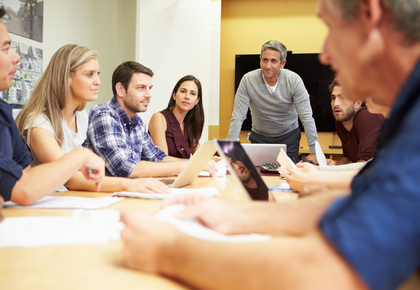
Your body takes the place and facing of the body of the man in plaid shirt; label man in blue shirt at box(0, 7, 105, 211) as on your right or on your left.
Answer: on your right

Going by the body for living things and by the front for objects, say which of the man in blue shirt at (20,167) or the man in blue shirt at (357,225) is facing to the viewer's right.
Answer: the man in blue shirt at (20,167)

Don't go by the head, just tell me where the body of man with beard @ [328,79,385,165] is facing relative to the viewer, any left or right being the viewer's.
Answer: facing the viewer and to the left of the viewer

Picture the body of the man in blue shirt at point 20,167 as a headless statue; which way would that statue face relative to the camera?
to the viewer's right

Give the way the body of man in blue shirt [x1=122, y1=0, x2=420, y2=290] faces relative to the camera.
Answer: to the viewer's left

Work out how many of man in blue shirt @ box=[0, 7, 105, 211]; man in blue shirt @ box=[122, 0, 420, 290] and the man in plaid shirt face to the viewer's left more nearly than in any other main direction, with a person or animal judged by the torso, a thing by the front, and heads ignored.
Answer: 1

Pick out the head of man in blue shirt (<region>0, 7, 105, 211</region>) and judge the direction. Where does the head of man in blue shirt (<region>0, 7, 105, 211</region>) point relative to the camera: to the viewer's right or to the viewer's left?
to the viewer's right

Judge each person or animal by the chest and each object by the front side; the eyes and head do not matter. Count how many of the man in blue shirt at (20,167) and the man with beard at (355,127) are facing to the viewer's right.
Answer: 1

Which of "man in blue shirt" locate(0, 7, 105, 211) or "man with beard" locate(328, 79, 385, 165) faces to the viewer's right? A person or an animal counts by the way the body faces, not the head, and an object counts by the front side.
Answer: the man in blue shirt
